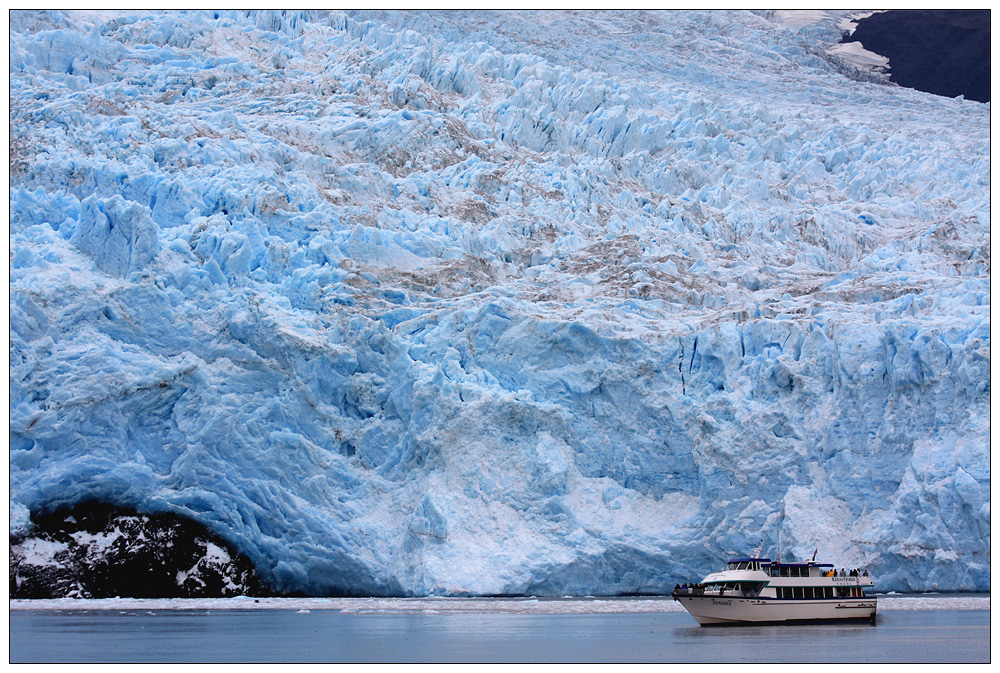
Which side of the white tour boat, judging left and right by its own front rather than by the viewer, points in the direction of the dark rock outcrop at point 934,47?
right

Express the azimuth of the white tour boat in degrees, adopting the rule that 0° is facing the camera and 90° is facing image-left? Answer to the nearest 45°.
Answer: approximately 90°
